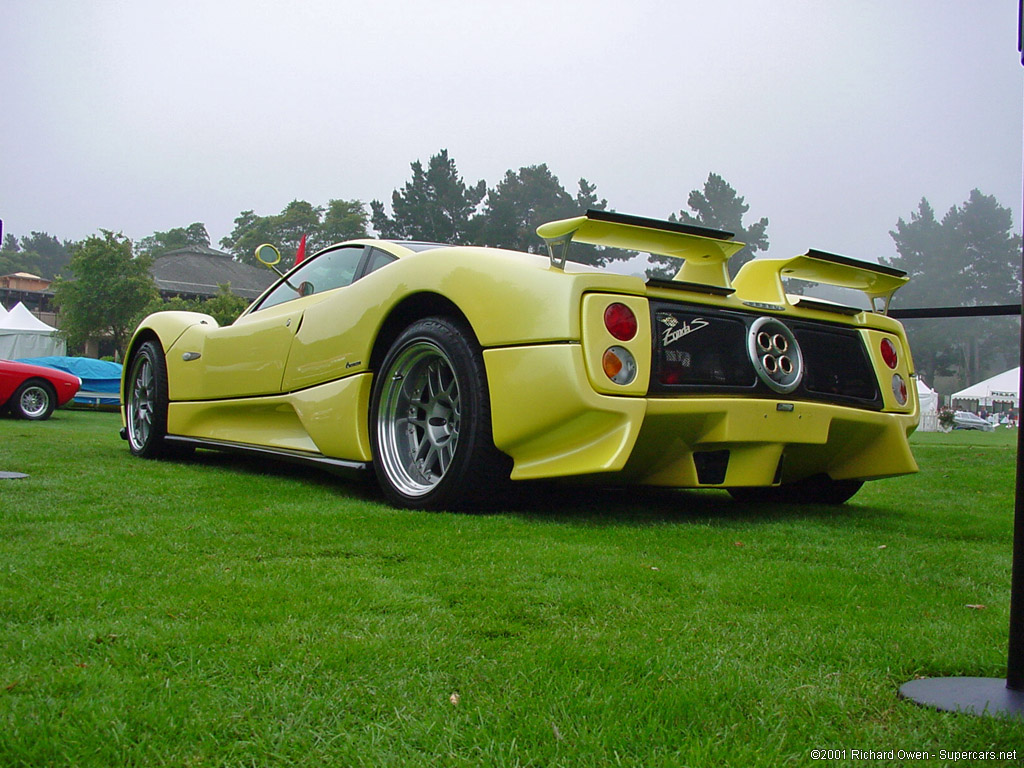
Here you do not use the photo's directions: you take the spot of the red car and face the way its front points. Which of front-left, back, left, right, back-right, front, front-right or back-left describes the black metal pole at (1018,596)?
right

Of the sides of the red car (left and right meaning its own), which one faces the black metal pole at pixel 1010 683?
right

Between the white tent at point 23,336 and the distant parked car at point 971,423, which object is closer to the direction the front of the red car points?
the distant parked car

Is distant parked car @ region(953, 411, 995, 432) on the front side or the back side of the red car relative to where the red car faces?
on the front side

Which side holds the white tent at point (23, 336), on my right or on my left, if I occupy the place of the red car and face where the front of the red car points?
on my left

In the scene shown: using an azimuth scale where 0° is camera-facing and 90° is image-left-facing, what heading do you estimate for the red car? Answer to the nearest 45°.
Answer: approximately 270°
